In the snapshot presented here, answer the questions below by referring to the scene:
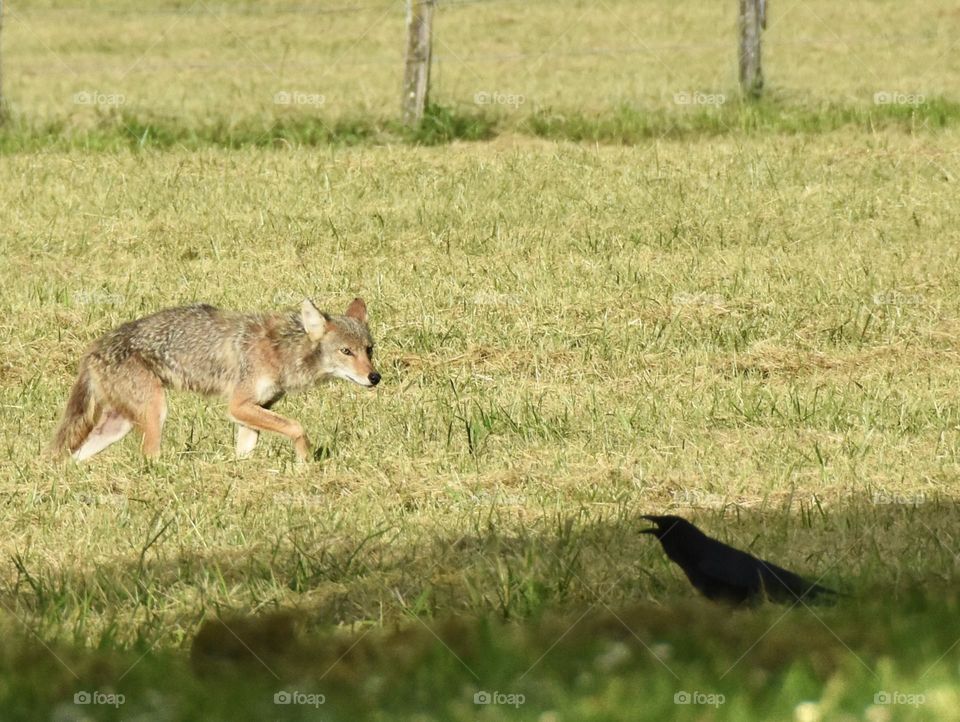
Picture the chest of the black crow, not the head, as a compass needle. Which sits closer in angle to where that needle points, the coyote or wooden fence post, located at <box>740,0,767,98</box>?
the coyote

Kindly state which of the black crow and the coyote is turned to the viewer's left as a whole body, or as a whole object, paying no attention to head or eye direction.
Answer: the black crow

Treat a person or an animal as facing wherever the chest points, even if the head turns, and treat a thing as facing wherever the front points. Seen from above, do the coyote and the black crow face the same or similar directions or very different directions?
very different directions

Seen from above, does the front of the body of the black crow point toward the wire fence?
no

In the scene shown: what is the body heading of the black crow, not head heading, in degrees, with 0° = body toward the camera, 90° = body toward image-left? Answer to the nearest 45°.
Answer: approximately 90°

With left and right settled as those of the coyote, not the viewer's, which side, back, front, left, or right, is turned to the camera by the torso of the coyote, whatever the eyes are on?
right

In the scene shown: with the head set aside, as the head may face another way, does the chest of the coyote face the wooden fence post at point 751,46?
no

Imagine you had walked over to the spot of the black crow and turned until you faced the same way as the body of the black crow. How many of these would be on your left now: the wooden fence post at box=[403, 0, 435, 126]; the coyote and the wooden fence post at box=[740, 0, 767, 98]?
0

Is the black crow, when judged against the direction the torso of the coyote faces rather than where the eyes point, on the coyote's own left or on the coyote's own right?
on the coyote's own right

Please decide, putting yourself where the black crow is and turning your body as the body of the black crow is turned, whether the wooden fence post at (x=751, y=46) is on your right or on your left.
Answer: on your right

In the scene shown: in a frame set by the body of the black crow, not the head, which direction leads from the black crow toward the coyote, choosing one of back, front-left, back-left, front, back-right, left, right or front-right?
front-right

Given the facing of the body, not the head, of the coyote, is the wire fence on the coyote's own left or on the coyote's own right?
on the coyote's own left

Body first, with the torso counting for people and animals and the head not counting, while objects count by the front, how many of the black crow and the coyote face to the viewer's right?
1

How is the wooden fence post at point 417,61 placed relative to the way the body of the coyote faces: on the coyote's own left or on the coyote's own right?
on the coyote's own left
